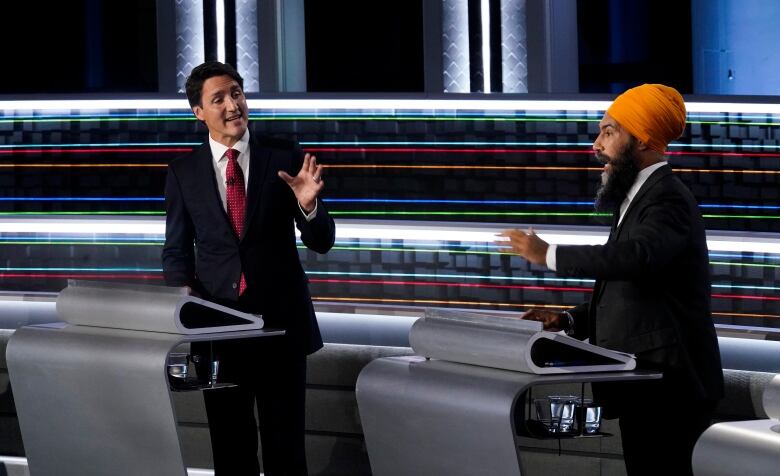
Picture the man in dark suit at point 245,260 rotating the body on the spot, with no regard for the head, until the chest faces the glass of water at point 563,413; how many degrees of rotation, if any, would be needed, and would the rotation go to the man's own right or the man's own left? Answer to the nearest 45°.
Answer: approximately 45° to the man's own left

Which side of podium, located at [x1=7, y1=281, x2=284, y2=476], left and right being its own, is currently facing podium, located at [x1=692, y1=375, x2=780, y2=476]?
left

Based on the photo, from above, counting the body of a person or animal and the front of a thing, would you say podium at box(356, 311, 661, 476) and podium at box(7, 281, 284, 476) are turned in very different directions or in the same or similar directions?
same or similar directions

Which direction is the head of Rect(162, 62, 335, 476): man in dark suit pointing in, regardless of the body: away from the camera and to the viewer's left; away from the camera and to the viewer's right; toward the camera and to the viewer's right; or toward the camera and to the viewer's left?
toward the camera and to the viewer's right

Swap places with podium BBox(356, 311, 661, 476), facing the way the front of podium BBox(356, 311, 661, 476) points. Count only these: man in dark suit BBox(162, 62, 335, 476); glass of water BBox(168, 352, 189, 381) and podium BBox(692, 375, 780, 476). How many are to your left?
1

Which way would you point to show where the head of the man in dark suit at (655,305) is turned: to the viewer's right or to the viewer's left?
to the viewer's left

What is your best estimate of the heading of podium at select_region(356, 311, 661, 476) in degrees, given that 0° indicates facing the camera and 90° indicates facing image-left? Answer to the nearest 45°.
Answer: approximately 45°

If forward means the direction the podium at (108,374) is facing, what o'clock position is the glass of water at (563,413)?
The glass of water is roughly at 9 o'clock from the podium.

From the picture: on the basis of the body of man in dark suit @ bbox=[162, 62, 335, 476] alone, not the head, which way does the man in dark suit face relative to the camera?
toward the camera

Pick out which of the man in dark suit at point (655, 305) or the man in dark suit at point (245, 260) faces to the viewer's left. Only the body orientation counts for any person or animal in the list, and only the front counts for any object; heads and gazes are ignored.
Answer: the man in dark suit at point (655, 305)

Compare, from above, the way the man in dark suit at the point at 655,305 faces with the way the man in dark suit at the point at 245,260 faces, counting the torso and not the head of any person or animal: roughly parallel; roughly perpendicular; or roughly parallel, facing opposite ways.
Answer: roughly perpendicular

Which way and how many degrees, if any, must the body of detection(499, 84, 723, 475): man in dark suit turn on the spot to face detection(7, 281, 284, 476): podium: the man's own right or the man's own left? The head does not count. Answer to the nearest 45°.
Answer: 0° — they already face it

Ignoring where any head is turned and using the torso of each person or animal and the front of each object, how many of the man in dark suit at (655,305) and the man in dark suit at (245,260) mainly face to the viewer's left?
1

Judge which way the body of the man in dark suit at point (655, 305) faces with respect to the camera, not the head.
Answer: to the viewer's left
